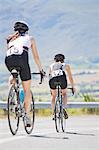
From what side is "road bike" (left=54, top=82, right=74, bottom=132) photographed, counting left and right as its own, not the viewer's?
back

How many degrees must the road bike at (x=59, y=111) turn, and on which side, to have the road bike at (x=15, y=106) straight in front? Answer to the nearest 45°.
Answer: approximately 135° to its left

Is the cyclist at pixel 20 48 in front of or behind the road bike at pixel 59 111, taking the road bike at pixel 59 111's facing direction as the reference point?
behind

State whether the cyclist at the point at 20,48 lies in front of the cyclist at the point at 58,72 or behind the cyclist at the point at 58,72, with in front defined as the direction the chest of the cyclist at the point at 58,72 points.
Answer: behind

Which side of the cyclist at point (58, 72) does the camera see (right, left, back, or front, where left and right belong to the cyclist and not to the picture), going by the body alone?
back
